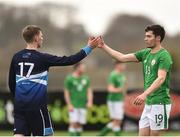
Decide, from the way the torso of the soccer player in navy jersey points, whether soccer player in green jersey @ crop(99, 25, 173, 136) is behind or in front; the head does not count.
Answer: in front

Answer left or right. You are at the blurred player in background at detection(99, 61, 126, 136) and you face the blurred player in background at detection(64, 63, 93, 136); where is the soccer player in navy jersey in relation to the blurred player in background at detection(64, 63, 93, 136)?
left

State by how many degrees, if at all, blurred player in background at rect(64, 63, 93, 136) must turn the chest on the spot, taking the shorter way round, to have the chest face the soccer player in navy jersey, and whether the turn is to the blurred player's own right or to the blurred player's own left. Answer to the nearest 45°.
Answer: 0° — they already face them

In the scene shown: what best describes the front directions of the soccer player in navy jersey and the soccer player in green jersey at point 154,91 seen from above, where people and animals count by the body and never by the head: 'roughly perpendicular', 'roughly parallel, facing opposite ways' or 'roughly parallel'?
roughly parallel, facing opposite ways

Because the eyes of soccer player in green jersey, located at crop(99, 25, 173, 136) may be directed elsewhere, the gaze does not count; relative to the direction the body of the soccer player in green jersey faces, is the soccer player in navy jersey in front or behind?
in front

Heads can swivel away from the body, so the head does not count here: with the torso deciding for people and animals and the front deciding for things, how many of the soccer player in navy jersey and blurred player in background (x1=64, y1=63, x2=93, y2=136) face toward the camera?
1

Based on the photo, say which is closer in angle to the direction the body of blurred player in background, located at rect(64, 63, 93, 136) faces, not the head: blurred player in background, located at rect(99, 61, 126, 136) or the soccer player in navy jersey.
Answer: the soccer player in navy jersey

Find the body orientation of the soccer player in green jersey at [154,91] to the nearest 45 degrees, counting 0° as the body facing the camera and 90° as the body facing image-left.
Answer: approximately 45°

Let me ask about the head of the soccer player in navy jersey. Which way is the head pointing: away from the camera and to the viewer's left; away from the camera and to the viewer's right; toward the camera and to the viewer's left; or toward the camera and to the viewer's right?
away from the camera and to the viewer's right

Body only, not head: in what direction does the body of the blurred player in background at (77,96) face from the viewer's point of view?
toward the camera

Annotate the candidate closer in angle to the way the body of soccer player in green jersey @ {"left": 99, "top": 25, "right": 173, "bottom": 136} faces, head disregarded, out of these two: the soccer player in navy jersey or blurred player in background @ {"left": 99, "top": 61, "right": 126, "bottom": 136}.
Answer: the soccer player in navy jersey

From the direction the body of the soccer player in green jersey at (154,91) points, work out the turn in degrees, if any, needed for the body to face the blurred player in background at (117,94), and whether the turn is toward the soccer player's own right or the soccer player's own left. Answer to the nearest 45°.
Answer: approximately 135° to the soccer player's own right

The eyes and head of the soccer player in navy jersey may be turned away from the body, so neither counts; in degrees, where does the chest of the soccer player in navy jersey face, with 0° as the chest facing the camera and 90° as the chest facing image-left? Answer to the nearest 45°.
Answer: approximately 225°
